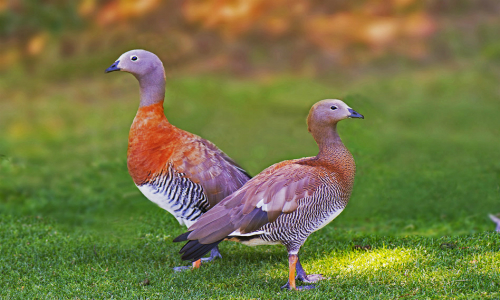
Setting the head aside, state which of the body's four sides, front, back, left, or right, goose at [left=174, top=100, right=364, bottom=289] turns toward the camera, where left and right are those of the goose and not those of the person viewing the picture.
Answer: right
